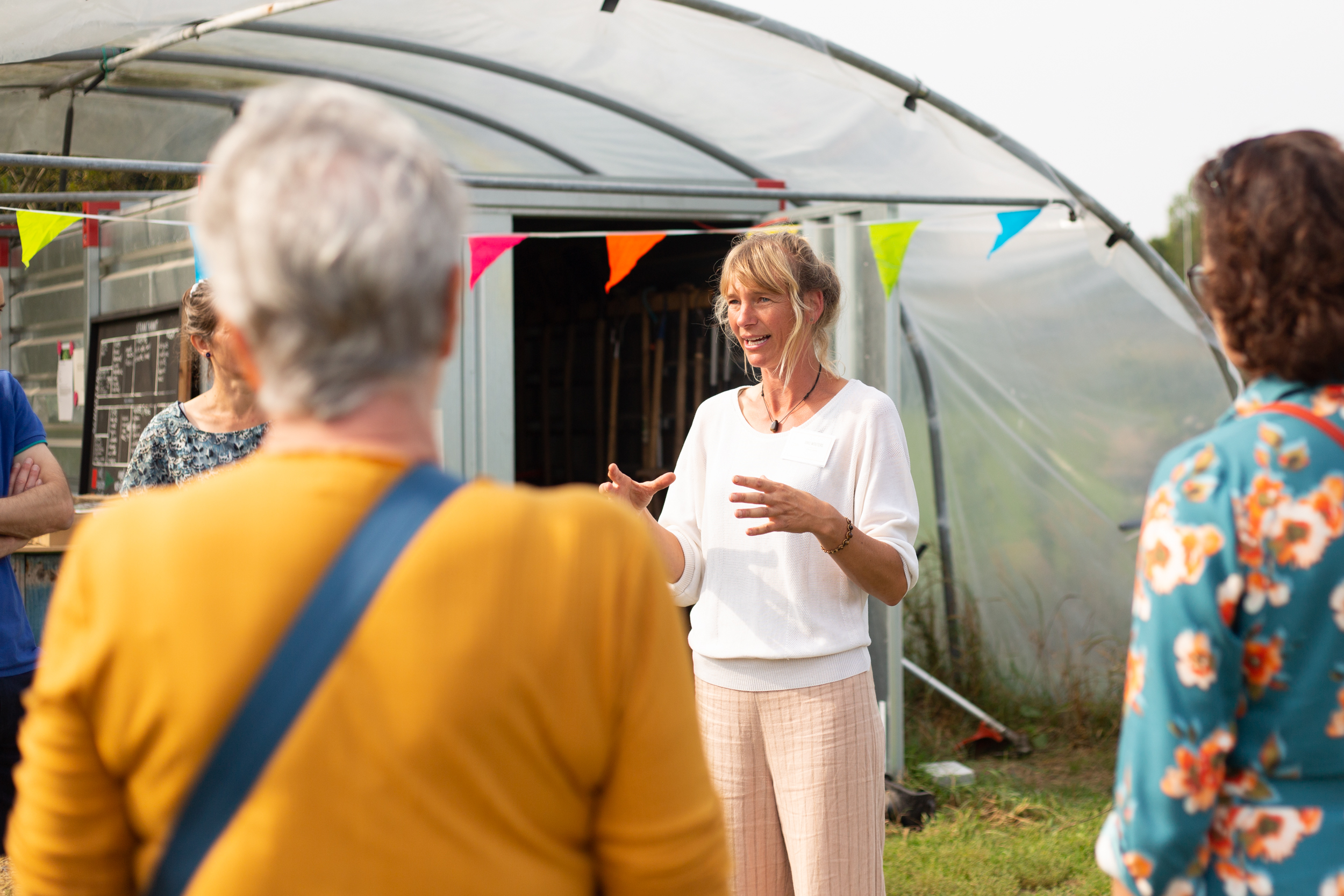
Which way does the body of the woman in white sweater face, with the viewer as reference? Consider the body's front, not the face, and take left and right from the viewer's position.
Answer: facing the viewer and to the left of the viewer

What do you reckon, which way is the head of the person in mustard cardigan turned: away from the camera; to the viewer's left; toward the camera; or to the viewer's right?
away from the camera

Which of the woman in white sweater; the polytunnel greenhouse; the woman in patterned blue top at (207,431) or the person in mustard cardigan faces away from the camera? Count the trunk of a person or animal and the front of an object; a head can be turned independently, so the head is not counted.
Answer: the person in mustard cardigan

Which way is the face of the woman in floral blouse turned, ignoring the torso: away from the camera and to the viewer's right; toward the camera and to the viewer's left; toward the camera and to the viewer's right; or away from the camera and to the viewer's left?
away from the camera and to the viewer's left

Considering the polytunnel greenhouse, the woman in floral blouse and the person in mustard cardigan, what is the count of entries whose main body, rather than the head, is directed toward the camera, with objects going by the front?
1

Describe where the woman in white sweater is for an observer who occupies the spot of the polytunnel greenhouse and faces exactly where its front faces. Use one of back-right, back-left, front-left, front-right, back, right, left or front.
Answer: front

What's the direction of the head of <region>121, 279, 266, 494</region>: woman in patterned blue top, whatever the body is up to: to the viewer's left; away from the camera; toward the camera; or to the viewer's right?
to the viewer's right

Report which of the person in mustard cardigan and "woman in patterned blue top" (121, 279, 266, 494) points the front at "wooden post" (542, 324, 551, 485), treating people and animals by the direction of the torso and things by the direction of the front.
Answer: the person in mustard cardigan

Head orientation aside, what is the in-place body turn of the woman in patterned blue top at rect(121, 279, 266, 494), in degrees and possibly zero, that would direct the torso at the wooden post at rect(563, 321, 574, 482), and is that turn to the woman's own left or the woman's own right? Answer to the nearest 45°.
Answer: approximately 90° to the woman's own left

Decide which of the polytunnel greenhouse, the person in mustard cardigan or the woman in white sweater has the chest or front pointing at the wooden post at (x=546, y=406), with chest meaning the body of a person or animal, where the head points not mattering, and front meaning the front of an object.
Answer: the person in mustard cardigan

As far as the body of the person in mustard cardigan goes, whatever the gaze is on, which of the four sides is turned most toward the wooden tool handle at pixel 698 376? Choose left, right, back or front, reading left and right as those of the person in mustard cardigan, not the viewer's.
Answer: front

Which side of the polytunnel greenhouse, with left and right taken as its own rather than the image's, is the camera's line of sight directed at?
front

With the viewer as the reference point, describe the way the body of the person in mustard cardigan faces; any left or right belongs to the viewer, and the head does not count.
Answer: facing away from the viewer

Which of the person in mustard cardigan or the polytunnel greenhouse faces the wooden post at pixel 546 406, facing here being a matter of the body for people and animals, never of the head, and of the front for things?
the person in mustard cardigan

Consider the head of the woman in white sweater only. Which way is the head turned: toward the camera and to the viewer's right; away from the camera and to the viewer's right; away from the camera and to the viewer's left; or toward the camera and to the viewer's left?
toward the camera and to the viewer's left

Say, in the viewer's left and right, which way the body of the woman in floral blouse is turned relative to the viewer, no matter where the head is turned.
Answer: facing away from the viewer and to the left of the viewer
